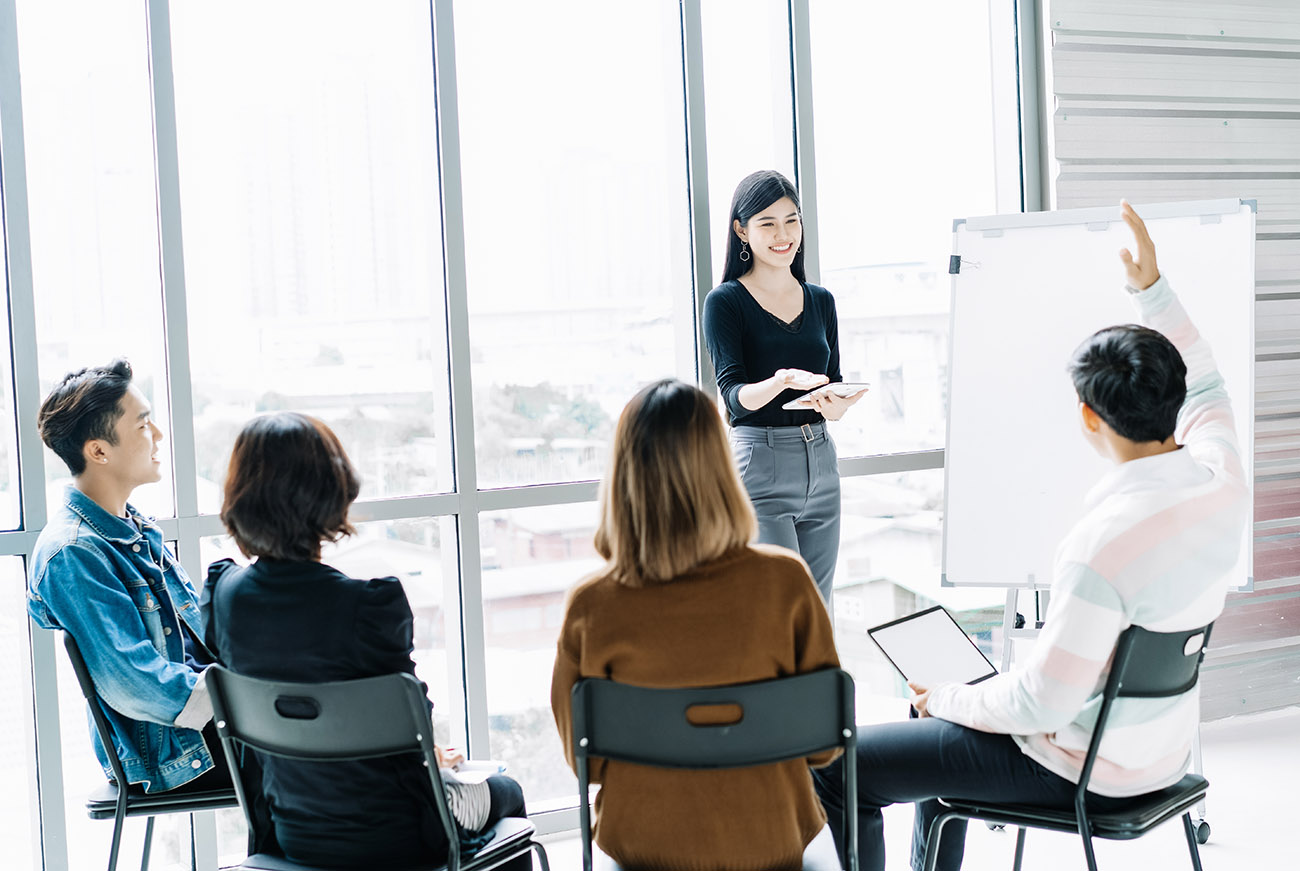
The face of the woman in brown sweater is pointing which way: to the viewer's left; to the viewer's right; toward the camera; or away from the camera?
away from the camera

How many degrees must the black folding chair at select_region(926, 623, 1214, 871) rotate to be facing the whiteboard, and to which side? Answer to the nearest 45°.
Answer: approximately 45° to its right

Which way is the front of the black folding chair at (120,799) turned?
to the viewer's right

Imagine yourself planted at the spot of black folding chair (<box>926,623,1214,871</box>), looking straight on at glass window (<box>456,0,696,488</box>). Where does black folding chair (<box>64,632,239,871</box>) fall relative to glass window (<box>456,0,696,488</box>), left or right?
left

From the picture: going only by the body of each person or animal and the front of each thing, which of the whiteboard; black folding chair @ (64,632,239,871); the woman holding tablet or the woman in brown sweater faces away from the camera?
the woman in brown sweater

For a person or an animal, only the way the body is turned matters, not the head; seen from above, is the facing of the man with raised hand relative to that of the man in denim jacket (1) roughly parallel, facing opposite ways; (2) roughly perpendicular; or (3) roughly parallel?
roughly perpendicular

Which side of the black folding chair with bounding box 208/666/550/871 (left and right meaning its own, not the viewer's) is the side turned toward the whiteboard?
front

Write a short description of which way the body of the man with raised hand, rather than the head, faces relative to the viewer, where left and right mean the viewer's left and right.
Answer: facing away from the viewer and to the left of the viewer

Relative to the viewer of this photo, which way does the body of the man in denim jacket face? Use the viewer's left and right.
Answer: facing to the right of the viewer

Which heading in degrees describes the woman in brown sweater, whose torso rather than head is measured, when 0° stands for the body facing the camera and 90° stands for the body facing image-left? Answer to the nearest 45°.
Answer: approximately 180°
